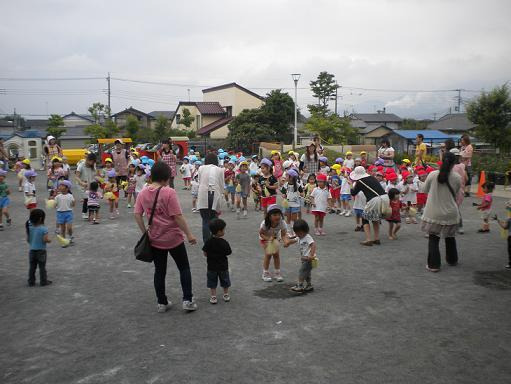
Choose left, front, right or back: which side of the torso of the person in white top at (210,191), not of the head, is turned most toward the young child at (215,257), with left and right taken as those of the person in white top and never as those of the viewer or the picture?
back

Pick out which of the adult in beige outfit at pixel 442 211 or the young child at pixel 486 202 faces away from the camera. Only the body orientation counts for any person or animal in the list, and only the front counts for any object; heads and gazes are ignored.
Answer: the adult in beige outfit

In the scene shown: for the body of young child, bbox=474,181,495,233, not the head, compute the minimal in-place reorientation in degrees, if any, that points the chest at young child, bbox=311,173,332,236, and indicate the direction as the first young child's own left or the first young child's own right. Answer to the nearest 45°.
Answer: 0° — they already face them

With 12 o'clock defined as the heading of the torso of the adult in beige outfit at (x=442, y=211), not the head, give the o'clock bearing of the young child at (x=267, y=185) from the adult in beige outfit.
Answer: The young child is roughly at 10 o'clock from the adult in beige outfit.

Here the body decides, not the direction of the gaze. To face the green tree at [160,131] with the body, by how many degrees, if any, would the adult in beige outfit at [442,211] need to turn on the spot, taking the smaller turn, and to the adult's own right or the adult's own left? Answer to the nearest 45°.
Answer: approximately 45° to the adult's own left

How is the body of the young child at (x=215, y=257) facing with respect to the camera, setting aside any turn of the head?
away from the camera

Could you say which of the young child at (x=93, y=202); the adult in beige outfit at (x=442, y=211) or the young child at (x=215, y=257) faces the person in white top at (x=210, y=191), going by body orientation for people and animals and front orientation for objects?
the young child at (x=215, y=257)

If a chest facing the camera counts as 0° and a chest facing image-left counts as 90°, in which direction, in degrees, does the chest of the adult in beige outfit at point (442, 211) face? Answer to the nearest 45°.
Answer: approximately 180°
